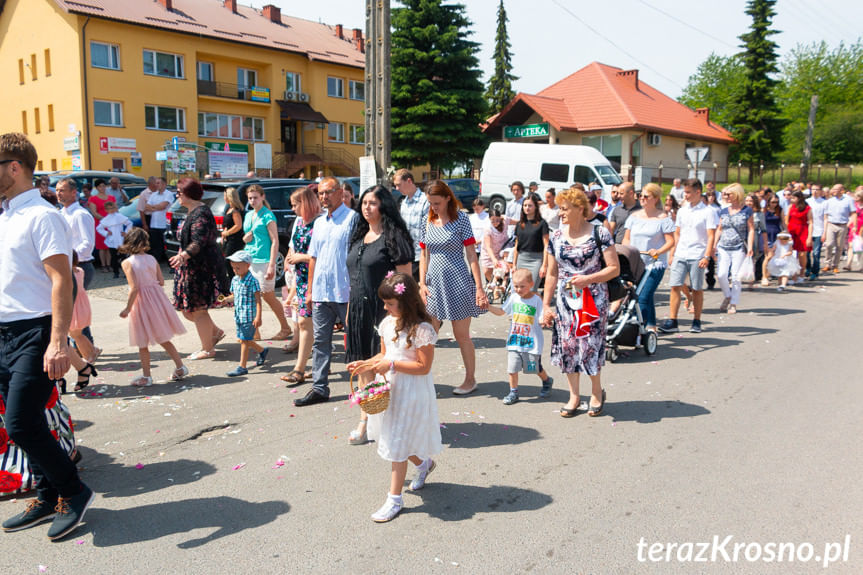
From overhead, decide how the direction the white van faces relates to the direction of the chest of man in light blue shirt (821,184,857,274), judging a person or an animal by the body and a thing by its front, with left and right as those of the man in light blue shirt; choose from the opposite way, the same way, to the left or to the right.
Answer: to the left

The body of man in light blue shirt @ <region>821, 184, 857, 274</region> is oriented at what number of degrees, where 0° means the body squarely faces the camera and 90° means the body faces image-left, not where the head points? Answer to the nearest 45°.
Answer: approximately 45°

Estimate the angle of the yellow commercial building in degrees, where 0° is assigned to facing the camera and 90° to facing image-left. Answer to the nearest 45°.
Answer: approximately 315°

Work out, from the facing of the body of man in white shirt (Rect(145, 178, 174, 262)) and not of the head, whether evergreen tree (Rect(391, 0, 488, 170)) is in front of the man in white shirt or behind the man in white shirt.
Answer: behind

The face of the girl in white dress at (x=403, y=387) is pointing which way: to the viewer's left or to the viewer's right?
to the viewer's left

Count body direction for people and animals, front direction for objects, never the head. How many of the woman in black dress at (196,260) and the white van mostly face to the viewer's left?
1

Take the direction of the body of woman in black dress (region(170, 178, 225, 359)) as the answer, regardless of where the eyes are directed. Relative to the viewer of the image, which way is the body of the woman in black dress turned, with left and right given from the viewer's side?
facing to the left of the viewer
